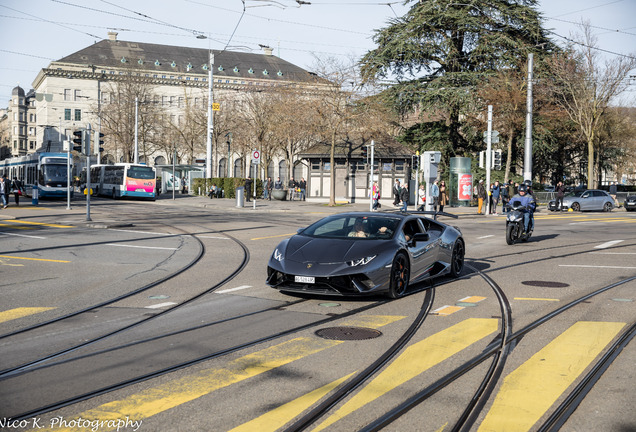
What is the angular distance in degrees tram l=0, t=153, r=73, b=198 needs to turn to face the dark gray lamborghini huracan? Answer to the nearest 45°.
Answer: approximately 45° to its right

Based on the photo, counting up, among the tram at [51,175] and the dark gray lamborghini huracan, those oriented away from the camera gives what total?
0

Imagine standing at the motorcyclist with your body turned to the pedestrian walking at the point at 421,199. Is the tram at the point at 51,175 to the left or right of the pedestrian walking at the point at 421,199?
left

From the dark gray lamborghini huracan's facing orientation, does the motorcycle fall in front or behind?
behind

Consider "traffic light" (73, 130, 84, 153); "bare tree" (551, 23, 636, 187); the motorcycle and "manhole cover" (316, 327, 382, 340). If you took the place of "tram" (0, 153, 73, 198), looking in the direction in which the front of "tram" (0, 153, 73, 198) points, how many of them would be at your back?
0

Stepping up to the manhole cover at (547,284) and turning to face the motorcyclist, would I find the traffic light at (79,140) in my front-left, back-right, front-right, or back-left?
front-left

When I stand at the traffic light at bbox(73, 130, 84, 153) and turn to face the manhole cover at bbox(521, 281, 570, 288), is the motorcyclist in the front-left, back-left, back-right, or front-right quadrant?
front-left

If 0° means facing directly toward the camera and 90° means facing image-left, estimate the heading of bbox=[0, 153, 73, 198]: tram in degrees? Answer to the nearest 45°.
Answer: approximately 315°

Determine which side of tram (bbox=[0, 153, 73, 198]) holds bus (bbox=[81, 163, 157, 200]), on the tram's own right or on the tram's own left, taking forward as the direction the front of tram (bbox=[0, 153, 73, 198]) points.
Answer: on the tram's own left
